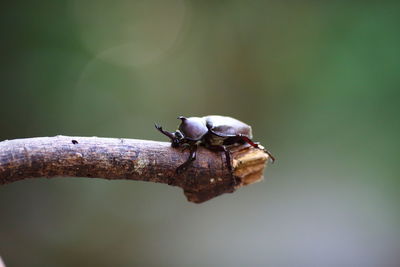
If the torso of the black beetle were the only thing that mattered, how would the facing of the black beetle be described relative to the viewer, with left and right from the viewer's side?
facing to the left of the viewer
